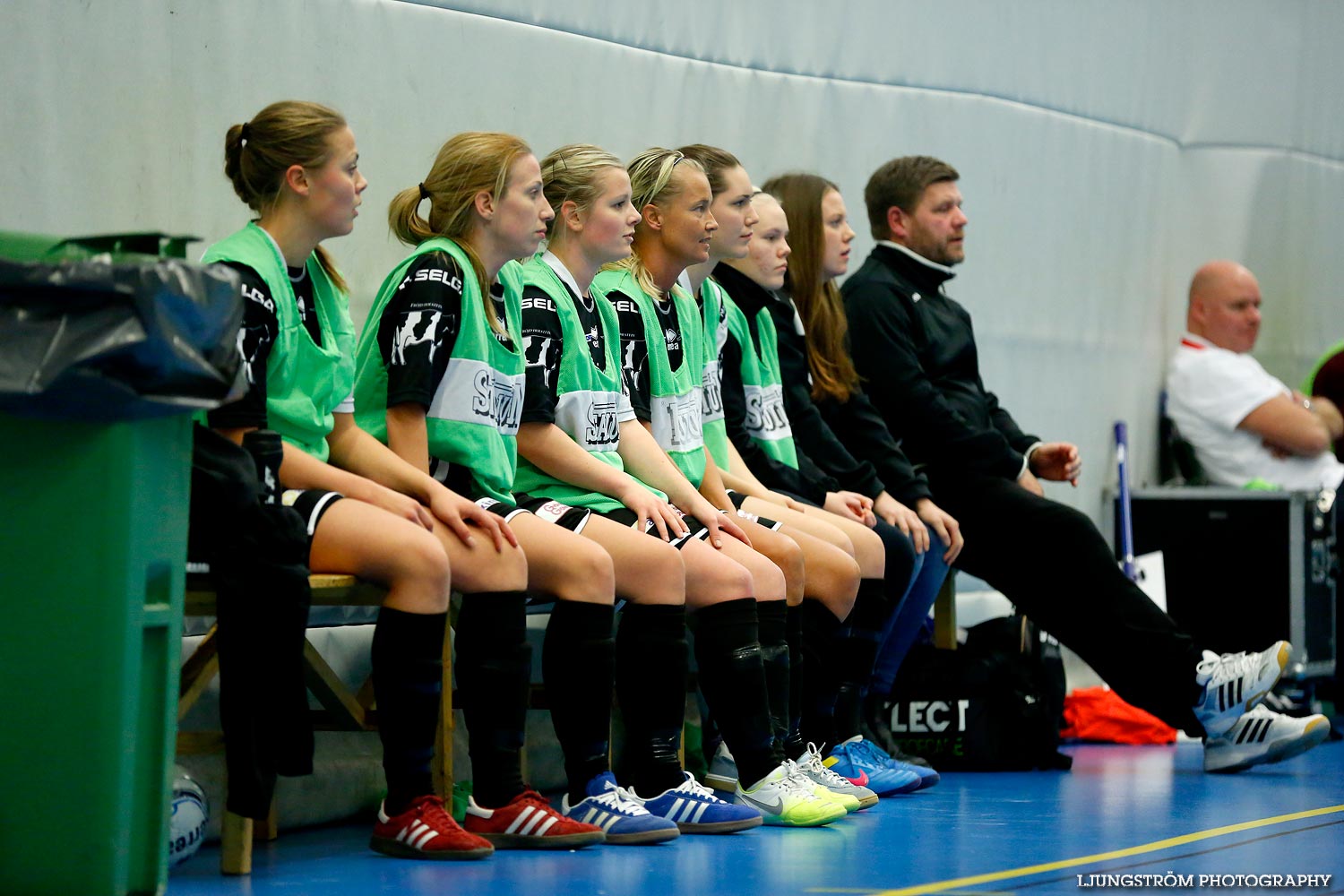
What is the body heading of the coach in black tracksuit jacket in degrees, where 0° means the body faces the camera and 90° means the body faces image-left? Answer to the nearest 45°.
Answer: approximately 270°

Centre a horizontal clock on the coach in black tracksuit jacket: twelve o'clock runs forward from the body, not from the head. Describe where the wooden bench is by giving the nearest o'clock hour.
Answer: The wooden bench is roughly at 4 o'clock from the coach in black tracksuit jacket.

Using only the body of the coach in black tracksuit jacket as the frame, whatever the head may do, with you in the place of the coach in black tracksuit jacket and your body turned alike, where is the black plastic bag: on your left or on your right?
on your right

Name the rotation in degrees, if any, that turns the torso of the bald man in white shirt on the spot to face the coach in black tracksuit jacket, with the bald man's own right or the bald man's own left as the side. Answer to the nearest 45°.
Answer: approximately 90° to the bald man's own right

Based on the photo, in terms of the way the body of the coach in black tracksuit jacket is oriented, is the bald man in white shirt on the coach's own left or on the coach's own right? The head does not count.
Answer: on the coach's own left
